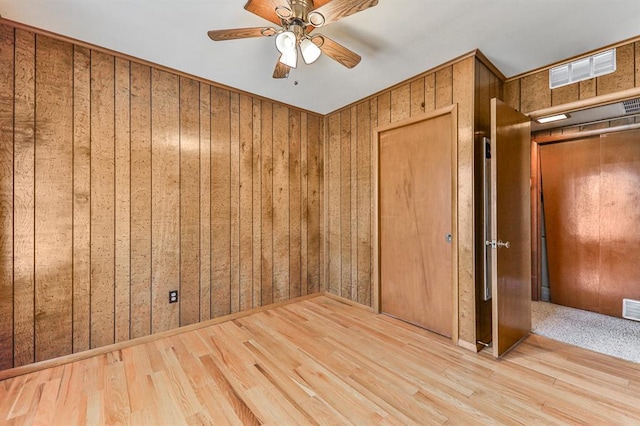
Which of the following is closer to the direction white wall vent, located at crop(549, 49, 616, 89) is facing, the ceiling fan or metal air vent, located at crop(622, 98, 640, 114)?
the ceiling fan

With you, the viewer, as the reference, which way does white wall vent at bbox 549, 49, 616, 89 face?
facing the viewer and to the left of the viewer

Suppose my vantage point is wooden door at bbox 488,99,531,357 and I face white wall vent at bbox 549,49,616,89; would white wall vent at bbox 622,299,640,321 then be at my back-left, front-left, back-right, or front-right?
front-left

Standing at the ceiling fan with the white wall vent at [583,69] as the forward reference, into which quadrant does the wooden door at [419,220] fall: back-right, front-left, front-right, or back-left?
front-left

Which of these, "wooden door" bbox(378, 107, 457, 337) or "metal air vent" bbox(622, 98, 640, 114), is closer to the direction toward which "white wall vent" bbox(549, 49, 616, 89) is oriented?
the wooden door

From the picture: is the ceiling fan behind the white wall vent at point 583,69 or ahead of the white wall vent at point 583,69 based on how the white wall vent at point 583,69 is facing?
ahead
